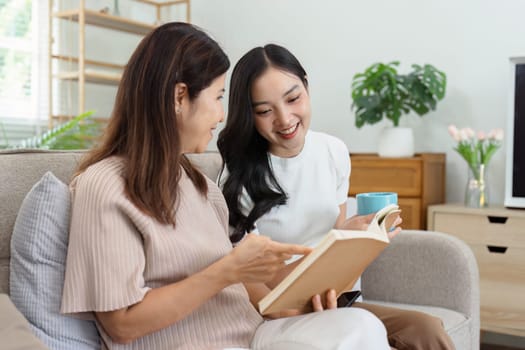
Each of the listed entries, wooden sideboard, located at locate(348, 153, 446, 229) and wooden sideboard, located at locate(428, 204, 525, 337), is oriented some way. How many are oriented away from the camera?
0

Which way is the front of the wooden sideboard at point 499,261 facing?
toward the camera

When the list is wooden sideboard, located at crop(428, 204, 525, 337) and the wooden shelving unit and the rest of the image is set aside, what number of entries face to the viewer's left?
0

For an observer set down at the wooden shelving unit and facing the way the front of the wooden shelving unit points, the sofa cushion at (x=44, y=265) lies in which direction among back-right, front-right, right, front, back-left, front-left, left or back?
front-right

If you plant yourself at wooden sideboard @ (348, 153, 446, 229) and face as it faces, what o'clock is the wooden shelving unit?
The wooden shelving unit is roughly at 2 o'clock from the wooden sideboard.

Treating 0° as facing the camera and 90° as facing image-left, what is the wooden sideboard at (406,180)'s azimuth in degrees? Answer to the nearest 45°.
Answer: approximately 45°

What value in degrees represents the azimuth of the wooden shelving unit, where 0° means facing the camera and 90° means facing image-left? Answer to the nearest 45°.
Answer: approximately 315°

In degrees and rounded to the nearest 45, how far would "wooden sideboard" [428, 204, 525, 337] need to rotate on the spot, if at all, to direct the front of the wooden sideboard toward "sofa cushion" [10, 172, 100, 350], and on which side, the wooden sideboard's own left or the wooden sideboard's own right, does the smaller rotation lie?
approximately 45° to the wooden sideboard's own right

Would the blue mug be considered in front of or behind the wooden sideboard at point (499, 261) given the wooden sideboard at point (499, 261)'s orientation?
in front

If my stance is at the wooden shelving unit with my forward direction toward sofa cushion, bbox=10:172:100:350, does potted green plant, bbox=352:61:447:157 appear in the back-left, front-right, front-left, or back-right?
front-left

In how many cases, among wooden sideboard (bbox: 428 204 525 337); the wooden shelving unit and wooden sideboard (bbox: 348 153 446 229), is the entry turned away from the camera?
0

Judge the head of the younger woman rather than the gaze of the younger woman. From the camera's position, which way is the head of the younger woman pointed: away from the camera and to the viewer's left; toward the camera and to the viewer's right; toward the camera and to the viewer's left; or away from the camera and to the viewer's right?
toward the camera and to the viewer's left
